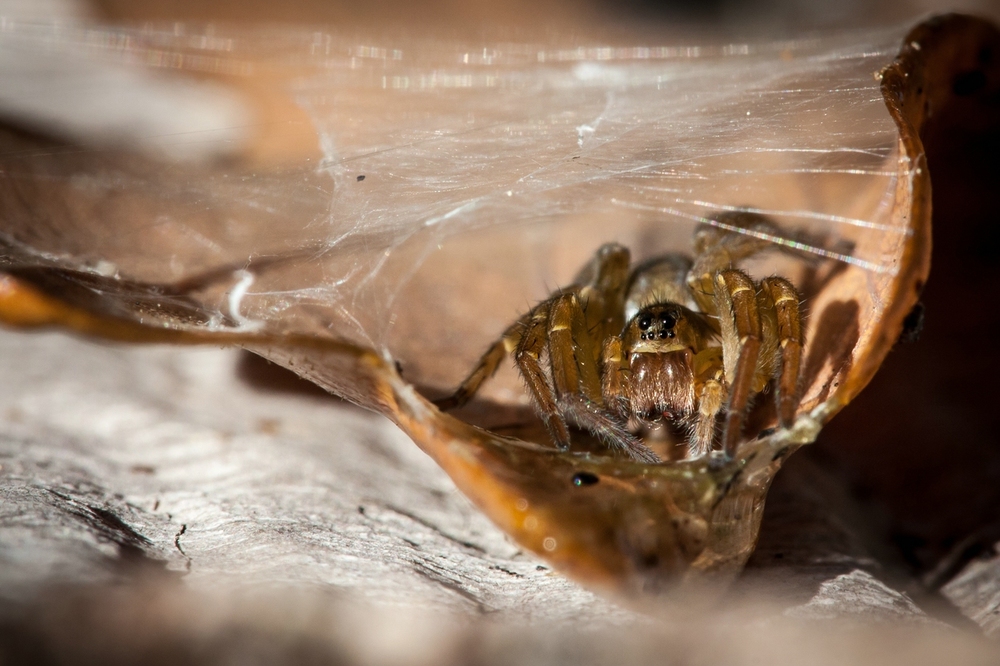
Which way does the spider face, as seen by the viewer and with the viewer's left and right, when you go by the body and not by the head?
facing the viewer
